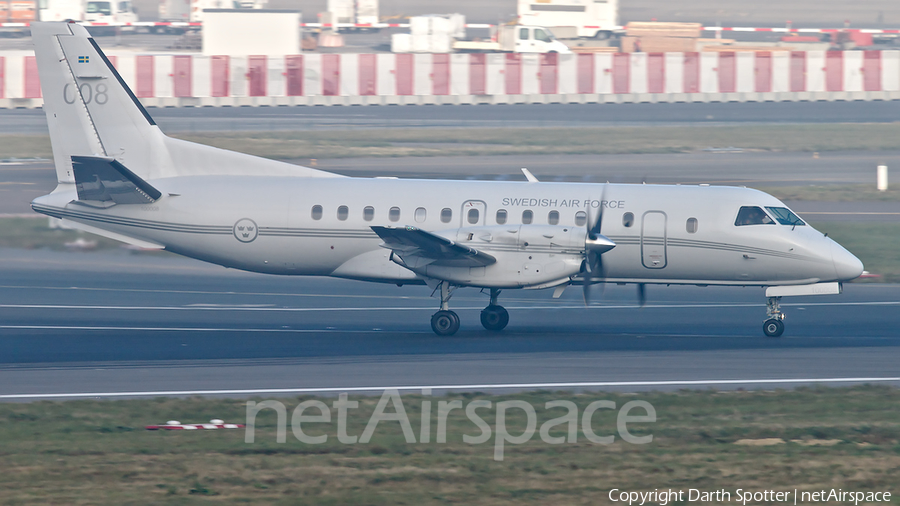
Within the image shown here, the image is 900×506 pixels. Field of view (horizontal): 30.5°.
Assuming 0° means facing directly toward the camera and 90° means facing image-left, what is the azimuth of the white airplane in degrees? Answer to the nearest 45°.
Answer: approximately 270°
